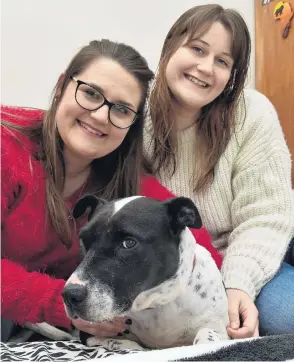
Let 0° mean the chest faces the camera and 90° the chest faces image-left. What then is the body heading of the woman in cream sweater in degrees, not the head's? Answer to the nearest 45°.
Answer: approximately 45°

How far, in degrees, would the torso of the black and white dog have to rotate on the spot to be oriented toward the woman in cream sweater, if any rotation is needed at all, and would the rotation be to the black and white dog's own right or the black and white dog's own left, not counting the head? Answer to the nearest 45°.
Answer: approximately 135° to the black and white dog's own right

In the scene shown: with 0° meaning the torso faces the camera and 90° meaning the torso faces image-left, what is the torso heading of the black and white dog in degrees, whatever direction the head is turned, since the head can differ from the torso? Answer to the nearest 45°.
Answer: approximately 45°

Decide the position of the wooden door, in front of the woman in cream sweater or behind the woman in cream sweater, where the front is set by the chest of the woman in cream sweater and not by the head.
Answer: behind

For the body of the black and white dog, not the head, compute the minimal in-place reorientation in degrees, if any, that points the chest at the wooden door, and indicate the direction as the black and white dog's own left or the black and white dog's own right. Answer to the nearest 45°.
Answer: approximately 135° to the black and white dog's own left

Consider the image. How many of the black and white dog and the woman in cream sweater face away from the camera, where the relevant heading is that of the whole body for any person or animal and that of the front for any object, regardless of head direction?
0

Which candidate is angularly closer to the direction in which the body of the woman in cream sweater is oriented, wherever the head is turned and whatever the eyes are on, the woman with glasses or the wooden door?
the woman with glasses
